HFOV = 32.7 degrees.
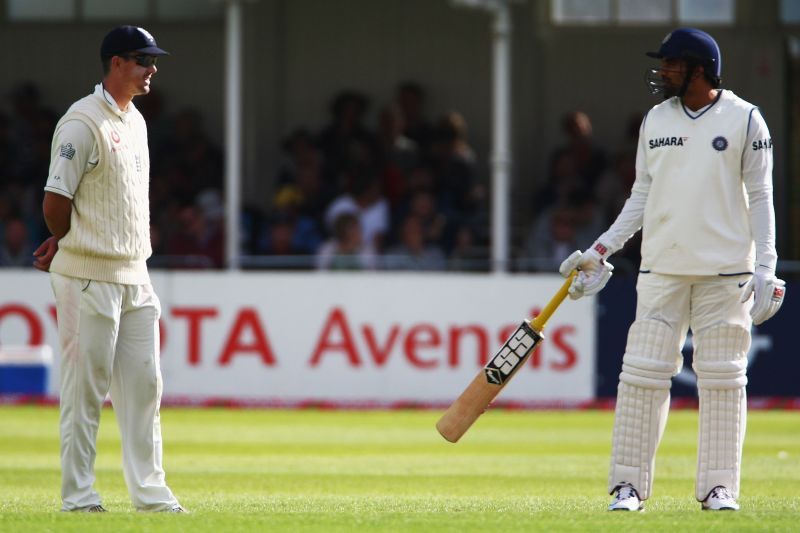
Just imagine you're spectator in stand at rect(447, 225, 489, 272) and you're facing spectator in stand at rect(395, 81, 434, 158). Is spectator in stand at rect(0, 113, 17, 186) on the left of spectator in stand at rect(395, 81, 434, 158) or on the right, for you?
left

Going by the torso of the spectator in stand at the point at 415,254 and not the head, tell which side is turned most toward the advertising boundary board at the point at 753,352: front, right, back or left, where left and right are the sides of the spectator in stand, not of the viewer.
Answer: left

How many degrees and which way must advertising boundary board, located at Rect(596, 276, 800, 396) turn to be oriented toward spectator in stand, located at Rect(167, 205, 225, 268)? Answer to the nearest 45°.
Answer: approximately 90° to its right

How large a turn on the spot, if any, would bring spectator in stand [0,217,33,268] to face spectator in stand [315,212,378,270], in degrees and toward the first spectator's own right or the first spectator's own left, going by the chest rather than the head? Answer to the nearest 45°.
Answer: approximately 45° to the first spectator's own left

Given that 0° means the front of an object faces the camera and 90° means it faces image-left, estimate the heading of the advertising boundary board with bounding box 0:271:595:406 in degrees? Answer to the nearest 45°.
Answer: approximately 0°

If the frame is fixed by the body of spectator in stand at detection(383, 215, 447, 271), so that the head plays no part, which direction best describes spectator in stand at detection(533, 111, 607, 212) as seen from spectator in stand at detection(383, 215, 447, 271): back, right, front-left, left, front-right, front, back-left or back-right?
back-left

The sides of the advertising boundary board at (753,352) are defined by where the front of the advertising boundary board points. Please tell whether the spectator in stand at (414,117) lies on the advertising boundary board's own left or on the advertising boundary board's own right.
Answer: on the advertising boundary board's own right

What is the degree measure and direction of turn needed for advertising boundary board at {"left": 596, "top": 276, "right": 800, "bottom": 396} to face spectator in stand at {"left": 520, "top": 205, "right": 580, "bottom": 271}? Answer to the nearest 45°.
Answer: approximately 180°

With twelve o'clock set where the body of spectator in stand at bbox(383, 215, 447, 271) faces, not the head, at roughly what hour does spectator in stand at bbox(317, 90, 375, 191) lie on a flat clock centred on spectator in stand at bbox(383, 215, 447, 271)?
spectator in stand at bbox(317, 90, 375, 191) is roughly at 5 o'clock from spectator in stand at bbox(383, 215, 447, 271).
